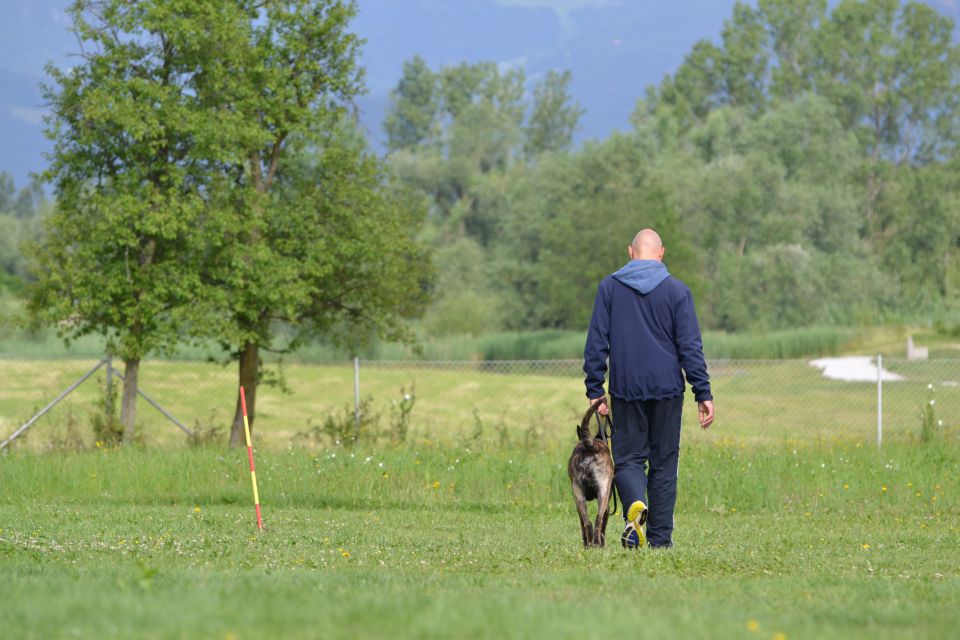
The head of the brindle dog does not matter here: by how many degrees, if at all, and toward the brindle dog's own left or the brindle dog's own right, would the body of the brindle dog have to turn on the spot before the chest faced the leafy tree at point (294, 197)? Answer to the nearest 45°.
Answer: approximately 45° to the brindle dog's own left

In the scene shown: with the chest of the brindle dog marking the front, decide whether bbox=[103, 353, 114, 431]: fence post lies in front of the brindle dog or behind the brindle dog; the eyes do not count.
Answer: in front

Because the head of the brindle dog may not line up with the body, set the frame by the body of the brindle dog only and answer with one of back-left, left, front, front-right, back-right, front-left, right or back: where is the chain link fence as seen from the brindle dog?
front

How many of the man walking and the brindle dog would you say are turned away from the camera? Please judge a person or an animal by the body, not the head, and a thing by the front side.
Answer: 2

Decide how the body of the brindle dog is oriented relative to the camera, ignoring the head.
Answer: away from the camera

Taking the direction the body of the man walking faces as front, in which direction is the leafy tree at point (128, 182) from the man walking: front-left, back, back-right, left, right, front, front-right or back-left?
front-left

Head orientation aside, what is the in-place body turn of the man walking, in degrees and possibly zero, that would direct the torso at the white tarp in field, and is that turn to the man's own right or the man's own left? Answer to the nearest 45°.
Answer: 0° — they already face it

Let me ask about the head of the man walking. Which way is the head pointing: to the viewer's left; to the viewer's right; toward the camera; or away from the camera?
away from the camera

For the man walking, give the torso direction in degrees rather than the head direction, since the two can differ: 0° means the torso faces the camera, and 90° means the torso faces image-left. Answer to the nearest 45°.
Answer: approximately 180°

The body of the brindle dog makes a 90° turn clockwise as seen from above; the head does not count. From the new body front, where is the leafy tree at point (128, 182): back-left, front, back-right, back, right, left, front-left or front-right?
back-left
